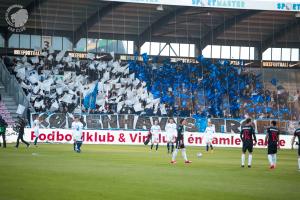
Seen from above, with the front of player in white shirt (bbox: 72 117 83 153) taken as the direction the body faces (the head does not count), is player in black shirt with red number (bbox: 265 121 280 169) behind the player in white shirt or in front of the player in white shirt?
in front

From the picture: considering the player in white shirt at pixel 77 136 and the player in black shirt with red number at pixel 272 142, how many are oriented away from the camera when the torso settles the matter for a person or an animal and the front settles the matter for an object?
1

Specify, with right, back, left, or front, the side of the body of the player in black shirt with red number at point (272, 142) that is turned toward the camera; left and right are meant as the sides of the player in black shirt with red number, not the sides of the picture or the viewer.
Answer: back

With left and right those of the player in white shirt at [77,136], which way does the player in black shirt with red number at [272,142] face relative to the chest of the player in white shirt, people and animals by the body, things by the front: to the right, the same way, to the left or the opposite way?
the opposite way

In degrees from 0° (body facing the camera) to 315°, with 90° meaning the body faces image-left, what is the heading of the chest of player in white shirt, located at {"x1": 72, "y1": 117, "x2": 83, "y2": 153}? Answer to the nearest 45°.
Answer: approximately 0°
